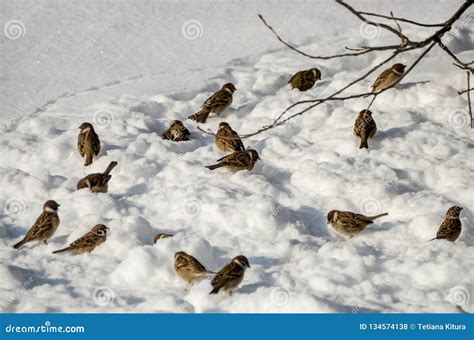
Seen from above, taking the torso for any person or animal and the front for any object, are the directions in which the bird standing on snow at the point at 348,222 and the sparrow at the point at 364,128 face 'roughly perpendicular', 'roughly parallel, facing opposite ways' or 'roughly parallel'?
roughly perpendicular

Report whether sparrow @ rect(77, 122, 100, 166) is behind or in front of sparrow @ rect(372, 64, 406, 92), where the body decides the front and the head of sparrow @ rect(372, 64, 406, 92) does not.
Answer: behind

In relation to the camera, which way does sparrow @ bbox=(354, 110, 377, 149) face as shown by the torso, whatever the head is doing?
away from the camera

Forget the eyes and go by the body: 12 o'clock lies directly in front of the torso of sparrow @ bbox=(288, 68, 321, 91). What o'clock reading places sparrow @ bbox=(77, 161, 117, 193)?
sparrow @ bbox=(77, 161, 117, 193) is roughly at 5 o'clock from sparrow @ bbox=(288, 68, 321, 91).

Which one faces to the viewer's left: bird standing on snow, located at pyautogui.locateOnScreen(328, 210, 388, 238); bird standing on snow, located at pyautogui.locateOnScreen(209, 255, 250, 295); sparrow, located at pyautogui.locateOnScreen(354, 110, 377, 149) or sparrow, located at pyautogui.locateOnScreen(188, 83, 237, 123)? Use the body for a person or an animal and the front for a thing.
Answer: bird standing on snow, located at pyautogui.locateOnScreen(328, 210, 388, 238)

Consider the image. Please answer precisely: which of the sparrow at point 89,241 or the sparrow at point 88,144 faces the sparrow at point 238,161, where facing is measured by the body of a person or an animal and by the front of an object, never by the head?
the sparrow at point 89,241

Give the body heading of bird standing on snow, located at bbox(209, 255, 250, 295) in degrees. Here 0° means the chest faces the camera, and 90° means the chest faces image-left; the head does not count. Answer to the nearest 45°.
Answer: approximately 270°

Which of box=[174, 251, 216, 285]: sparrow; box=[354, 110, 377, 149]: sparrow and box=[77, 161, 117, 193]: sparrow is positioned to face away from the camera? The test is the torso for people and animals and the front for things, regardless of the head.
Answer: box=[354, 110, 377, 149]: sparrow

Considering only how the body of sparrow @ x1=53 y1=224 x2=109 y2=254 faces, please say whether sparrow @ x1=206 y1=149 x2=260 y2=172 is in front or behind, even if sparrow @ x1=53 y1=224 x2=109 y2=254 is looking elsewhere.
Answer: in front

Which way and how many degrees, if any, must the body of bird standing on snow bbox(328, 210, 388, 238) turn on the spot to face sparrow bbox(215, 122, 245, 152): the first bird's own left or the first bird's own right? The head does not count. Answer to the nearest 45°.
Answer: approximately 45° to the first bird's own right

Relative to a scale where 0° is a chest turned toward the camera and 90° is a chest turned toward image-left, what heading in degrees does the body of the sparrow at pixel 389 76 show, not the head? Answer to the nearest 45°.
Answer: approximately 270°

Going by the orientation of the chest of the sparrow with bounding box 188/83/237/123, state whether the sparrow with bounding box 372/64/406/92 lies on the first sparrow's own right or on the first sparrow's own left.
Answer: on the first sparrow's own right

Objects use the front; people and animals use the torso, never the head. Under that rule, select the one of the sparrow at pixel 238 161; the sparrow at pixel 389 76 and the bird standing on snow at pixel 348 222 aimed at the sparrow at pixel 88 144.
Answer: the bird standing on snow

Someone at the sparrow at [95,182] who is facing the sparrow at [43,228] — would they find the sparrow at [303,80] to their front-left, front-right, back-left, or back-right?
back-left
